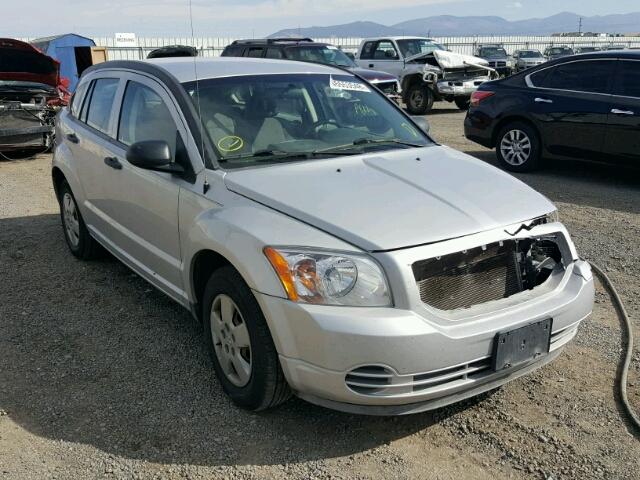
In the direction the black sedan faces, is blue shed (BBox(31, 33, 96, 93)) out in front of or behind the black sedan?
behind

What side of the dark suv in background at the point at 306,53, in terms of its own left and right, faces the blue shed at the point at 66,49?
back

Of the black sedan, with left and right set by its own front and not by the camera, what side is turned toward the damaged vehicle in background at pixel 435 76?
left

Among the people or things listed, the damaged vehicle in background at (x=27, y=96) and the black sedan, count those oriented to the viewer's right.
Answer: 1

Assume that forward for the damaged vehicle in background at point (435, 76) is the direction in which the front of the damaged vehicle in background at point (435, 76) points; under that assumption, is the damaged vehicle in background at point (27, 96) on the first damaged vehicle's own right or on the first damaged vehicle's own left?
on the first damaged vehicle's own right

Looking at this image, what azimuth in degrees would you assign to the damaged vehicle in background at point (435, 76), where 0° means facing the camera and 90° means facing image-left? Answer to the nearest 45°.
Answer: approximately 315°

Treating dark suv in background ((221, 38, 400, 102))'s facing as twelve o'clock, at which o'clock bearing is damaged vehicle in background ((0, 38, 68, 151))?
damaged vehicle in background ((0, 38, 68, 151)) is roughly at 3 o'clock from dark suv in background ((221, 38, 400, 102)).

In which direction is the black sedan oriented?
to the viewer's right

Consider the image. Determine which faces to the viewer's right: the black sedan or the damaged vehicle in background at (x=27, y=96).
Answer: the black sedan

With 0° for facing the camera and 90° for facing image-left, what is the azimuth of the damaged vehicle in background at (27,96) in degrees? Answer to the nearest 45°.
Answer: approximately 0°

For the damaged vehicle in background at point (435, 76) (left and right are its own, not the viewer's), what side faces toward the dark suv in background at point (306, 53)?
right

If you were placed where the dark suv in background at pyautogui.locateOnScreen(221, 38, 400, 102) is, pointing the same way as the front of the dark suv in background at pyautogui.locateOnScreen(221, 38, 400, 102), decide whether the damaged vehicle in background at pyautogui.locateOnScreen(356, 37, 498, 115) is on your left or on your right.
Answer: on your left

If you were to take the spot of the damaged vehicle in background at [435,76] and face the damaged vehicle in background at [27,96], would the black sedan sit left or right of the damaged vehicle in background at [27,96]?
left

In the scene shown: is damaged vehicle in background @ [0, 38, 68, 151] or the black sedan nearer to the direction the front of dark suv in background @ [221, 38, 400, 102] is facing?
the black sedan

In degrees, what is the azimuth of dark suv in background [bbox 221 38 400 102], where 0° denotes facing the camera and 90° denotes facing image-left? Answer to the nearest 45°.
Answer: approximately 315°

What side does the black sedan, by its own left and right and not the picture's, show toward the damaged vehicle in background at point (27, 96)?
back
